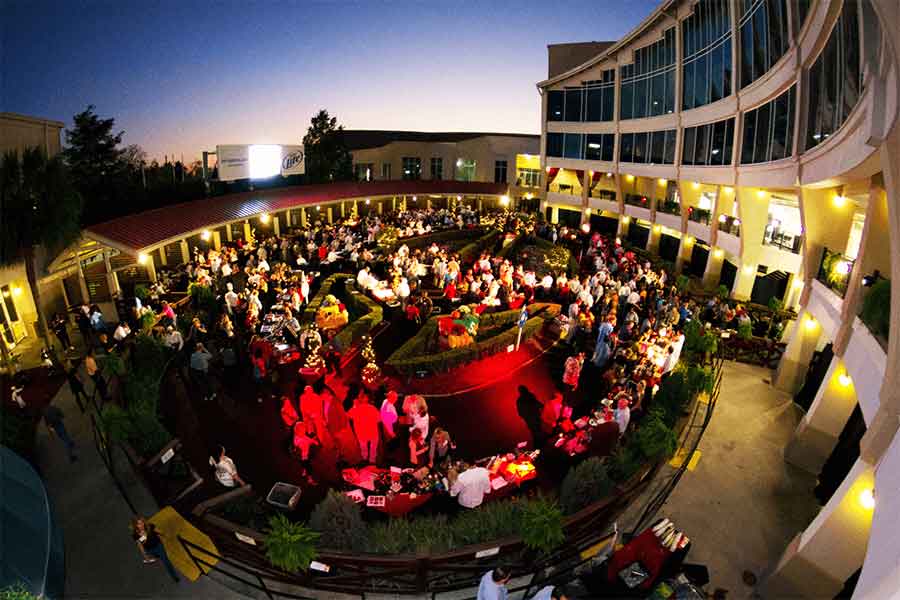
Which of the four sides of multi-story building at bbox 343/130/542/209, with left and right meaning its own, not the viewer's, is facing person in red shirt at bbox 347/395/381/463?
front

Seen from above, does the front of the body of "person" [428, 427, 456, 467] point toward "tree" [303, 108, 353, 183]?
no

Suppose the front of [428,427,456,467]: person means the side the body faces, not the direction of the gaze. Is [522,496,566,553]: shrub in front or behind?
in front

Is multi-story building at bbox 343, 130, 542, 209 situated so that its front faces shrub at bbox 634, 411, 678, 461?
yes

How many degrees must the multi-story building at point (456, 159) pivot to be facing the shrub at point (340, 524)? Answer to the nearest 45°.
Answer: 0° — it already faces it

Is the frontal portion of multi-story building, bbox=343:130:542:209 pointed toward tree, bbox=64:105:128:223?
no

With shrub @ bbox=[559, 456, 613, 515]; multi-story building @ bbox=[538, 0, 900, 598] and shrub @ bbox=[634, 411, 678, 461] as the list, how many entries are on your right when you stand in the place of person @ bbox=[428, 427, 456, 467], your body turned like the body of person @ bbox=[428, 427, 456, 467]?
0

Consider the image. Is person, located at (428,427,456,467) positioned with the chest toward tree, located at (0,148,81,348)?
no

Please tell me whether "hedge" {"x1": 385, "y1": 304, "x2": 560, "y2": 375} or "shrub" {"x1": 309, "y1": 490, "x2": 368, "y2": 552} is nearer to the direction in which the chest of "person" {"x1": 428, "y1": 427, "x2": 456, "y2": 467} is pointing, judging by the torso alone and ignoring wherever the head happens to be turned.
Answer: the shrub

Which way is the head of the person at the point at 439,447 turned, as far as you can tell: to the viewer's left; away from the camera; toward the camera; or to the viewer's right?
toward the camera

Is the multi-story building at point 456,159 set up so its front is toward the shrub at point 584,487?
yes

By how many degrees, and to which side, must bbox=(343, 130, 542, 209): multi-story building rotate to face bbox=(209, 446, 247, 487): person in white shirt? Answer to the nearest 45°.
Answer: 0° — it already faces them

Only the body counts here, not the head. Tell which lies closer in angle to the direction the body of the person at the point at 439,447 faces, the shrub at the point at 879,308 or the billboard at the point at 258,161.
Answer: the shrub

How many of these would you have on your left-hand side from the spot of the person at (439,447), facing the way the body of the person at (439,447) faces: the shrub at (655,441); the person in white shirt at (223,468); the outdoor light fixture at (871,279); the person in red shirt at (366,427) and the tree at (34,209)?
2

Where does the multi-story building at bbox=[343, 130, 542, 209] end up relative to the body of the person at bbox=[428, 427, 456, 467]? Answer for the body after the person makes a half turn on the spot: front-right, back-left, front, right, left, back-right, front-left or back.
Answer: front

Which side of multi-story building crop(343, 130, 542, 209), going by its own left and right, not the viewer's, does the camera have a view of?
front

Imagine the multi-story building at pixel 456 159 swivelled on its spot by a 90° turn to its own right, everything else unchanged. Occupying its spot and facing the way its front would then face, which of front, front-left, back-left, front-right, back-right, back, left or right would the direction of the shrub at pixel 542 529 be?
left
